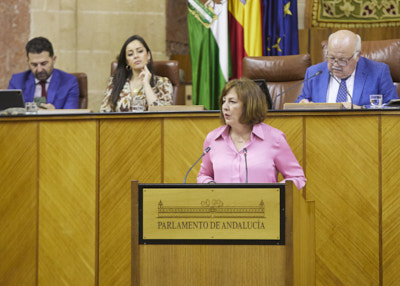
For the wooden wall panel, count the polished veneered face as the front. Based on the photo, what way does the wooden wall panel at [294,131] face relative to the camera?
toward the camera

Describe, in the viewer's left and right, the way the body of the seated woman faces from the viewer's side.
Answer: facing the viewer

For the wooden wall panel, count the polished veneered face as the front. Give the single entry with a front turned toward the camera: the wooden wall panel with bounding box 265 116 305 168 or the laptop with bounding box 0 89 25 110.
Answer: the wooden wall panel

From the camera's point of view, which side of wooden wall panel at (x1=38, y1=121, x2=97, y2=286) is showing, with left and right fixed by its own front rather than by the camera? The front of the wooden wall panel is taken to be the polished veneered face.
front

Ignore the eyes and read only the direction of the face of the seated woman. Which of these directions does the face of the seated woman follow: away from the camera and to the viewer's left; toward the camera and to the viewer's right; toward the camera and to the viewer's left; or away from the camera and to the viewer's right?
toward the camera and to the viewer's right

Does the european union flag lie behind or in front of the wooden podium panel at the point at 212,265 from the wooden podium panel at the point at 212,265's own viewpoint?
behind

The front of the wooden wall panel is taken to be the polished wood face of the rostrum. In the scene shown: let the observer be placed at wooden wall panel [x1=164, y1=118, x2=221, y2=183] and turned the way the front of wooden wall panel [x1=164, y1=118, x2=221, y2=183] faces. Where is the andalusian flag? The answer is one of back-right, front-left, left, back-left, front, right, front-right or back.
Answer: back

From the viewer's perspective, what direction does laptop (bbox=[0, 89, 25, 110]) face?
away from the camera

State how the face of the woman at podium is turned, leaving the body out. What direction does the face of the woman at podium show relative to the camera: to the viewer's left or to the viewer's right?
to the viewer's left

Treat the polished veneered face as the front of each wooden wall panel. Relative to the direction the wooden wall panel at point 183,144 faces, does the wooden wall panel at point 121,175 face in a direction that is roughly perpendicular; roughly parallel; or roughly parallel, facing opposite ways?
roughly parallel

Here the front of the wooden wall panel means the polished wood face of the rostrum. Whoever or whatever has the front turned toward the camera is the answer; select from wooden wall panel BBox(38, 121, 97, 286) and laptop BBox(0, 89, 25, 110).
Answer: the wooden wall panel
